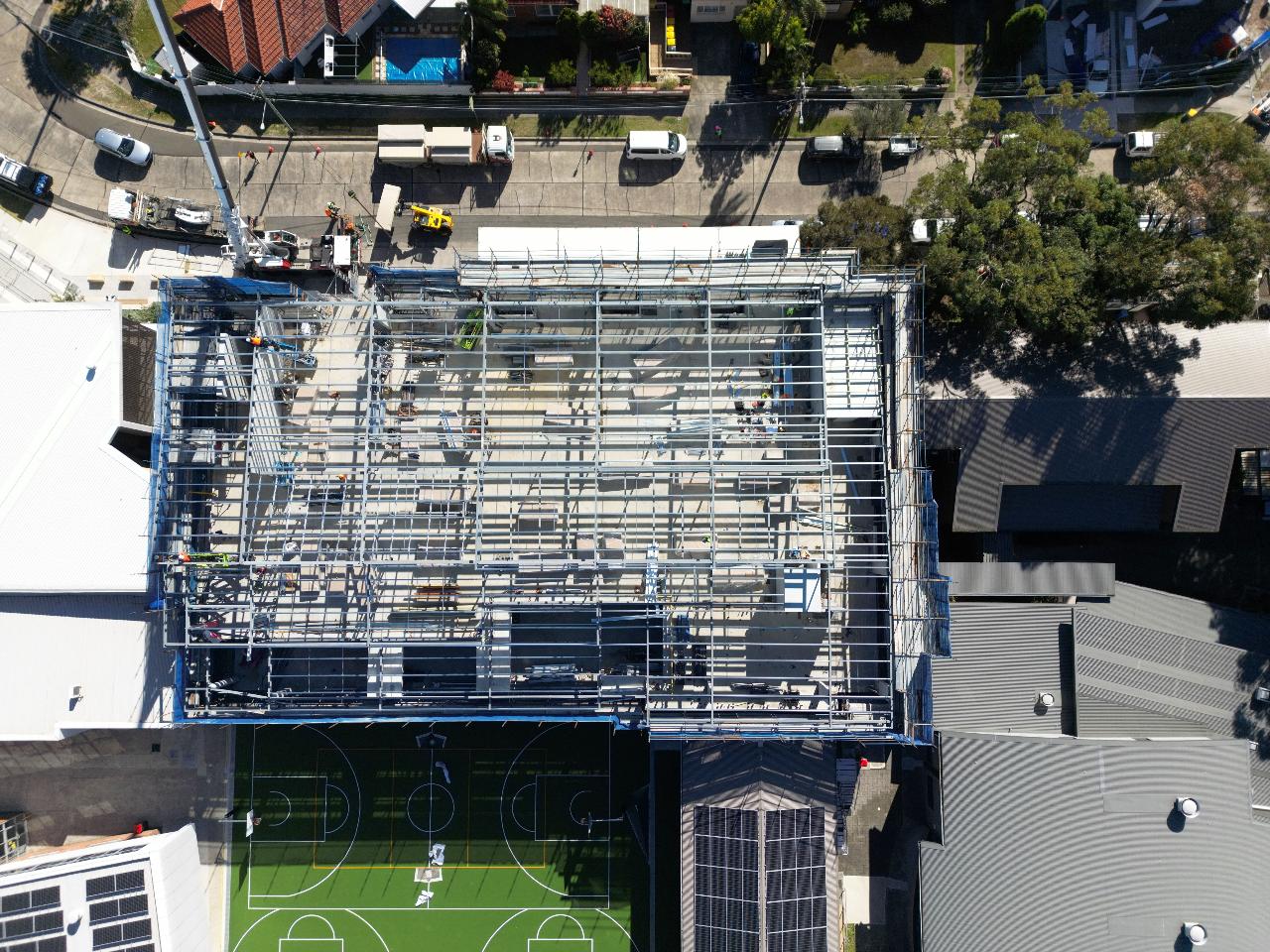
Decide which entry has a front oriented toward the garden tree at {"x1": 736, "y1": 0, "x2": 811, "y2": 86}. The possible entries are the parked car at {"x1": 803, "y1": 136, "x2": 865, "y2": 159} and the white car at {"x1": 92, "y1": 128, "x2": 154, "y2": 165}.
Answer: the white car

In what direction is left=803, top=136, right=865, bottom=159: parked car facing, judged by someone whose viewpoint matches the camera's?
facing to the right of the viewer

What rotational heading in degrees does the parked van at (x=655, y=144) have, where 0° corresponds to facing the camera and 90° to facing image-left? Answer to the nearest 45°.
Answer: approximately 270°

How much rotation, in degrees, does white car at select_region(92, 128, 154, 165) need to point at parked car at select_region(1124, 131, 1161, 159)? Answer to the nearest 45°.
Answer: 0° — it already faces it

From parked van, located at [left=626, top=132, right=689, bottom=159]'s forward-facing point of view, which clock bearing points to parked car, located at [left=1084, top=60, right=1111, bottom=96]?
parked car, located at [left=1084, top=60, right=1111, bottom=96] is roughly at 12 o'clock from parked van, located at [left=626, top=132, right=689, bottom=159].

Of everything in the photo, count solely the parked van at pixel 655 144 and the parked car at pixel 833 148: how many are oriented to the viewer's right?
2

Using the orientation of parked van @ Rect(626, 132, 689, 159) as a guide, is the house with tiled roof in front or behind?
behind

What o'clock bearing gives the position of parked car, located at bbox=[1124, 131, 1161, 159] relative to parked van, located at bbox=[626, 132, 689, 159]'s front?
parked car, located at bbox=[1124, 131, 1161, 159] is roughly at 12 o'clock from parked van, located at bbox=[626, 132, 689, 159].

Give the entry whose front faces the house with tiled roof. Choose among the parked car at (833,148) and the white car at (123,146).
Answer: the white car

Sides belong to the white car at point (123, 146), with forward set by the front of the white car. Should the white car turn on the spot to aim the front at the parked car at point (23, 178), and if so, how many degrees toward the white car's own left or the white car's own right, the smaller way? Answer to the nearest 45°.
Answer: approximately 180°

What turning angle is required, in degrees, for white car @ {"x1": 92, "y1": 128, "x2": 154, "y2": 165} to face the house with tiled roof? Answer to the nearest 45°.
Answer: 0° — it already faces it
